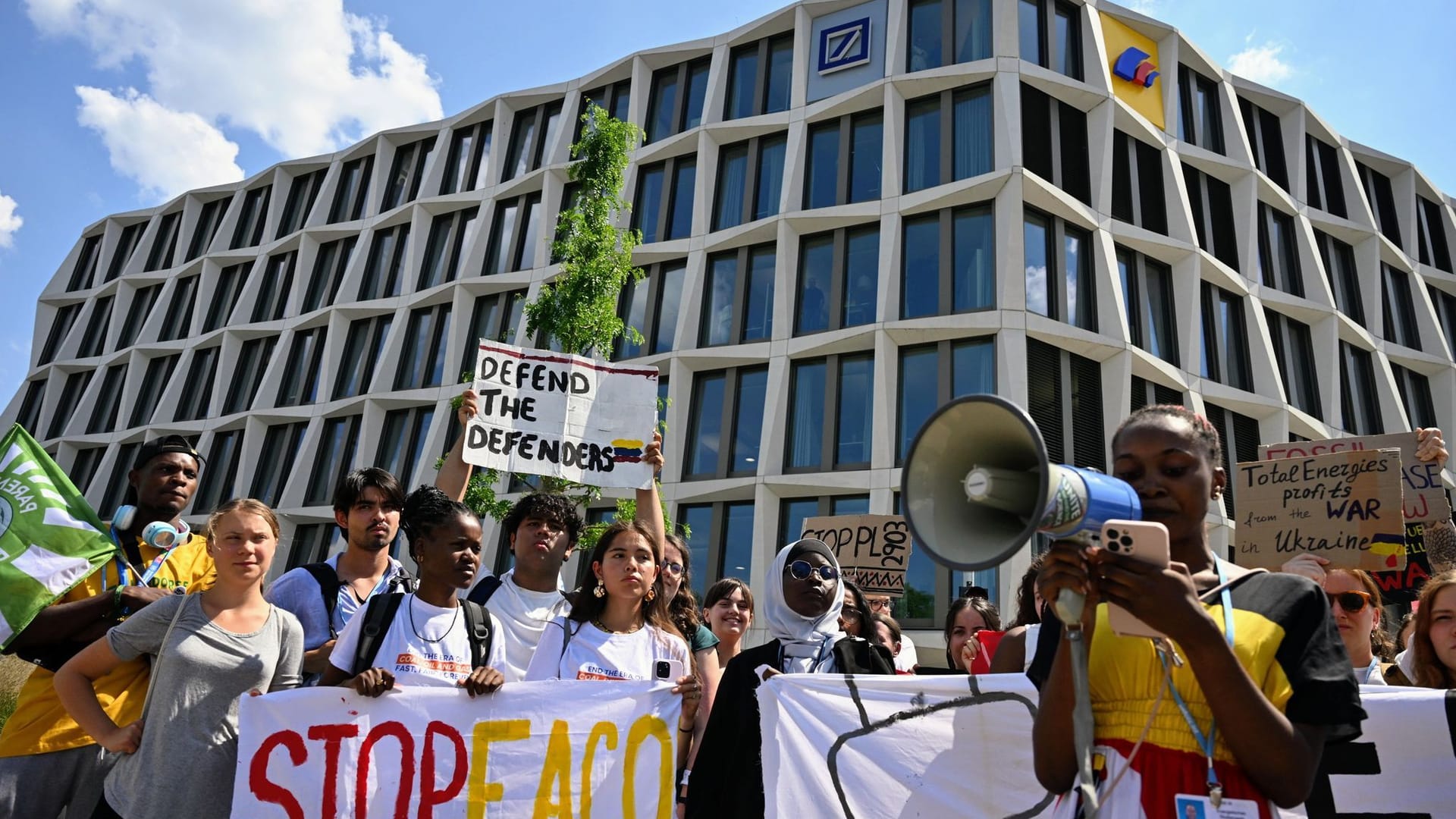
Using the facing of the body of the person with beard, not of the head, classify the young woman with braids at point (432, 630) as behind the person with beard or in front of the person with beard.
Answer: in front

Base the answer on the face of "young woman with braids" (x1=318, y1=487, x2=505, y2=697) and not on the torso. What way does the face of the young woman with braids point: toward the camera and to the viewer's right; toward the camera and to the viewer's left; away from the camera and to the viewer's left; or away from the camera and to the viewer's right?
toward the camera and to the viewer's right

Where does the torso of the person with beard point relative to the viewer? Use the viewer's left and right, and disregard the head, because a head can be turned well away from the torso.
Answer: facing the viewer and to the right of the viewer

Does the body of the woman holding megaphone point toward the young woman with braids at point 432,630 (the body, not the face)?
no

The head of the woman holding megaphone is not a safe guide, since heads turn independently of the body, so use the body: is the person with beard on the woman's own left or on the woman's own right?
on the woman's own right

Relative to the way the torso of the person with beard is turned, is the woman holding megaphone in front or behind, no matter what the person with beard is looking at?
in front

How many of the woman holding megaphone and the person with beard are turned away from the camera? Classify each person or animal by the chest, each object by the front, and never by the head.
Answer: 0

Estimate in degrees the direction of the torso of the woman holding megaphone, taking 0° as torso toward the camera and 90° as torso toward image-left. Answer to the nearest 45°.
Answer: approximately 45°
